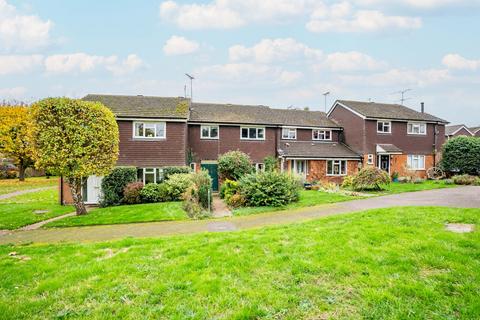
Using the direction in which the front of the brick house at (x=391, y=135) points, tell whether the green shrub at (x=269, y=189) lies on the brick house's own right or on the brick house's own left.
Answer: on the brick house's own right

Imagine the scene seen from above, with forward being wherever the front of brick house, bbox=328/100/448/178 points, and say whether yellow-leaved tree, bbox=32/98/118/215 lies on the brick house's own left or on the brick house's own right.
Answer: on the brick house's own right

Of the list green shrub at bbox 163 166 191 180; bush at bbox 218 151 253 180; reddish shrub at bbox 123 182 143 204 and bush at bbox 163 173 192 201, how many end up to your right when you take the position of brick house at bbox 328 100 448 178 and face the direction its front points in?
4

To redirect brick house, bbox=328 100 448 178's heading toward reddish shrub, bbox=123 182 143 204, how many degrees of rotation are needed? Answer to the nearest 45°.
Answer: approximately 90° to its right

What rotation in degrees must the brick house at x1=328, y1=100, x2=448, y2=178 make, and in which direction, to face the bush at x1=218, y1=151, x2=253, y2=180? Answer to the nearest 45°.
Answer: approximately 90° to its right

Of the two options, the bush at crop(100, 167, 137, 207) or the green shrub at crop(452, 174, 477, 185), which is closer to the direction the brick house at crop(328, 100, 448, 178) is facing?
the green shrub

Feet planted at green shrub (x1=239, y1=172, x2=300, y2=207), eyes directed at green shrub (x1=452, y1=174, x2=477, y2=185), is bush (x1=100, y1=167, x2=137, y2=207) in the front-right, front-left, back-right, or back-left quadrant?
back-left

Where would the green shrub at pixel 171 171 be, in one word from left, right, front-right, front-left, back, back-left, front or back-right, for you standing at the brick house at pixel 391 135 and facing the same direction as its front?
right

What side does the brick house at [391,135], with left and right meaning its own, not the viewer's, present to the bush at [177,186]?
right

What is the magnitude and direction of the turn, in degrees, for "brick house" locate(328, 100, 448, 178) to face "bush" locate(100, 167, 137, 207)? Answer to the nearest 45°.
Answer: approximately 90° to its right

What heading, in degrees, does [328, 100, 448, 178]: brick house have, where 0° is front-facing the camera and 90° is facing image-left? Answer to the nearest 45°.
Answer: approximately 315°
